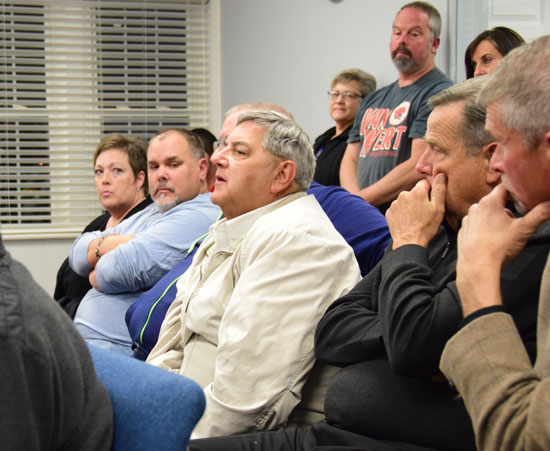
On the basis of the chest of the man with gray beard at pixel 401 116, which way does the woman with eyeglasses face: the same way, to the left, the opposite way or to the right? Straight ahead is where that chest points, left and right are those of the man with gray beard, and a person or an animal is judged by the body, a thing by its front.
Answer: the same way

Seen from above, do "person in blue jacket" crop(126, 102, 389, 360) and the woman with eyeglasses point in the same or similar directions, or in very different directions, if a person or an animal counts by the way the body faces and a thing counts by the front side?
same or similar directions

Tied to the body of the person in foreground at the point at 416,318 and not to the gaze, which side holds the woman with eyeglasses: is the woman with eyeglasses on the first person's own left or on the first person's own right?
on the first person's own right

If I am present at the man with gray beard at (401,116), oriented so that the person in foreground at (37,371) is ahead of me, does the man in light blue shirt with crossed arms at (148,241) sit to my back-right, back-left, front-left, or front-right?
front-right

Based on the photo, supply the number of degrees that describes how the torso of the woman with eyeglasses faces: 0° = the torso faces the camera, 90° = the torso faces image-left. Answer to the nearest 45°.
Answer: approximately 45°

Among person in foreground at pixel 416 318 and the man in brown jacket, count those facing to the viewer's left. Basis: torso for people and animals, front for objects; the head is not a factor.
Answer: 2

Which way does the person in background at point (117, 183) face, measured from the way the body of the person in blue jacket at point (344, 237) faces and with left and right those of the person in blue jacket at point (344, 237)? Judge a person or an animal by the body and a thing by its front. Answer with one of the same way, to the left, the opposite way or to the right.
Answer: the same way

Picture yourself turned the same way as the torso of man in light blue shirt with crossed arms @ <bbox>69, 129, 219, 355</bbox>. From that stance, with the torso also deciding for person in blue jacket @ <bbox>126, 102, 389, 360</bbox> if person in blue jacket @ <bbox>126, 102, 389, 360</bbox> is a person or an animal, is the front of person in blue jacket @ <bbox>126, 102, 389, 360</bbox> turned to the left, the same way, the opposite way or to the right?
the same way

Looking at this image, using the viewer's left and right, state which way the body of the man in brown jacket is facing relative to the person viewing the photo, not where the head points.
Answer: facing to the left of the viewer

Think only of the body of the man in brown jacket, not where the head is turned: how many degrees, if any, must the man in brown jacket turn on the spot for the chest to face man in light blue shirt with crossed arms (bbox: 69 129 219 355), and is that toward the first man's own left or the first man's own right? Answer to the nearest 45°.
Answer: approximately 45° to the first man's own right

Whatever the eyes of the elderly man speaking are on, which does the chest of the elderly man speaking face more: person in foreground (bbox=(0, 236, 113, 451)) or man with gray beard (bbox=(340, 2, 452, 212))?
the person in foreground

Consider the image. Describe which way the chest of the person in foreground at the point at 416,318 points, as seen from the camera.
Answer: to the viewer's left

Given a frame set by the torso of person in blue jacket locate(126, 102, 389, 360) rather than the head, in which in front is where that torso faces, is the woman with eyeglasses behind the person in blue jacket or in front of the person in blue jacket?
behind

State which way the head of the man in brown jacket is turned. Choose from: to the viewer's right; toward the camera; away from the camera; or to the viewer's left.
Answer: to the viewer's left
